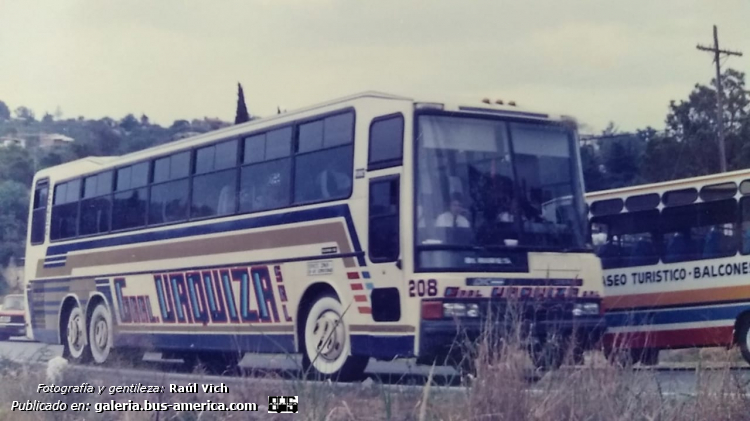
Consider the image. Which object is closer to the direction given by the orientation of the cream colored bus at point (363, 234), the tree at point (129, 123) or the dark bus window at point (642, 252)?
the dark bus window

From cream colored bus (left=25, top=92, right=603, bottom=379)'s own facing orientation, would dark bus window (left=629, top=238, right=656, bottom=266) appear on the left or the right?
on its left

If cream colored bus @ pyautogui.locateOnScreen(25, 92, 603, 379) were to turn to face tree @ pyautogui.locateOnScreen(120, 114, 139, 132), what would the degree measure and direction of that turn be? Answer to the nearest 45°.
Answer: approximately 180°

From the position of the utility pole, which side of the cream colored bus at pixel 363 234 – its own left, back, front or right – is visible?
left

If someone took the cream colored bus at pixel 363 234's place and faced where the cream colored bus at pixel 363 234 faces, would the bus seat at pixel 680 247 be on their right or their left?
on their left

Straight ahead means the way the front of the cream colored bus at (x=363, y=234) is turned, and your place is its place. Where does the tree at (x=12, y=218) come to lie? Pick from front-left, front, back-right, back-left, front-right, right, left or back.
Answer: back

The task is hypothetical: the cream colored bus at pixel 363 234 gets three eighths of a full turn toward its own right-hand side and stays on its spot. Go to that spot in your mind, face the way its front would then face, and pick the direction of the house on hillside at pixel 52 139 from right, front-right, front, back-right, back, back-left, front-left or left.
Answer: front-right

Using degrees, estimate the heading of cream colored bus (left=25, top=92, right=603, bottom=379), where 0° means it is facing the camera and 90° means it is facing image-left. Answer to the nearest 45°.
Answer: approximately 315°

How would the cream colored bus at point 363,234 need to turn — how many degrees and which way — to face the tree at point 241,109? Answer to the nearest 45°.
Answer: approximately 180°

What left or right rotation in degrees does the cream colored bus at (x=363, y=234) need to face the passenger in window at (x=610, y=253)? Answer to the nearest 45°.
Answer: approximately 90° to its left

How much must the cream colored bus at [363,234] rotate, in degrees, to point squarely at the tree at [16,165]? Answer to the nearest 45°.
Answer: approximately 180°
